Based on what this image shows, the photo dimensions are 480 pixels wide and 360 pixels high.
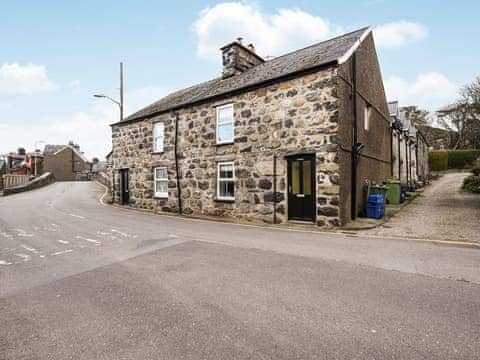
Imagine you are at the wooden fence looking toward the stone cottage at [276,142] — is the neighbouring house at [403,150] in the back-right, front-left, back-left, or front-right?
front-left

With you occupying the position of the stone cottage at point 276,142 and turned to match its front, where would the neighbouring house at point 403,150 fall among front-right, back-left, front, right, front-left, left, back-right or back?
back

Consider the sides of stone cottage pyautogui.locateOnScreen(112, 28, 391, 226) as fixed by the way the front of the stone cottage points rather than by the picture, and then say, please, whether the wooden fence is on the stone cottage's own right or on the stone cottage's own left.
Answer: on the stone cottage's own right

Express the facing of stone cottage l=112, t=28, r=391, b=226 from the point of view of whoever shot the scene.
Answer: facing the viewer and to the left of the viewer

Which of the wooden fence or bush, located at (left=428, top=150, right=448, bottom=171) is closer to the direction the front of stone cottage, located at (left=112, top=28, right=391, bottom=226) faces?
the wooden fence

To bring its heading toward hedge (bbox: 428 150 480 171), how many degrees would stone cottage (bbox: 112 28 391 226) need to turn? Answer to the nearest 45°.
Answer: approximately 180°

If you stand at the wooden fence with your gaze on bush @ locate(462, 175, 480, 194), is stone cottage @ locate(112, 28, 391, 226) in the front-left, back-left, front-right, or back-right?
front-right

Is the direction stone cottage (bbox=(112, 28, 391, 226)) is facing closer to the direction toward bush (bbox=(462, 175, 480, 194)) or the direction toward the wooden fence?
the wooden fence

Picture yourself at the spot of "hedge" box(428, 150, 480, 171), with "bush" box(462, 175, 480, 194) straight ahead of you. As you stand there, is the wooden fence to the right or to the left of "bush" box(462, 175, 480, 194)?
right

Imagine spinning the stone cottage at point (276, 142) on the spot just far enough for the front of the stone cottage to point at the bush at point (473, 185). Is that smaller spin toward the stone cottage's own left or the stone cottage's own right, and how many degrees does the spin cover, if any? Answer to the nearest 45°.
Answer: approximately 180°

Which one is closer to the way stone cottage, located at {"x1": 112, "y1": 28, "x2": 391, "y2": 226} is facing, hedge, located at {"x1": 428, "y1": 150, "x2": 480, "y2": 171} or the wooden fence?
the wooden fence
